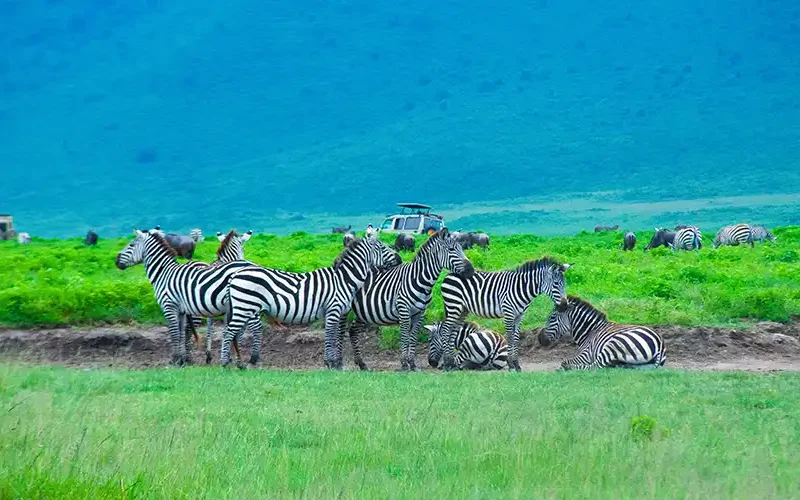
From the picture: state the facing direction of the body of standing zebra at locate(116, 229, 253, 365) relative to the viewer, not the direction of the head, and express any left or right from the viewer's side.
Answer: facing to the left of the viewer

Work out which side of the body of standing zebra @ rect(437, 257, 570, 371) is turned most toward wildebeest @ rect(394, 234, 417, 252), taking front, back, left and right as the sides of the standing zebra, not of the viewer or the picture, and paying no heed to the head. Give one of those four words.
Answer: left

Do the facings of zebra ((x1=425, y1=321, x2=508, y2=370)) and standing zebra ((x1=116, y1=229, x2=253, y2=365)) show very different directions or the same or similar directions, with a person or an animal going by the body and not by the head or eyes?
same or similar directions

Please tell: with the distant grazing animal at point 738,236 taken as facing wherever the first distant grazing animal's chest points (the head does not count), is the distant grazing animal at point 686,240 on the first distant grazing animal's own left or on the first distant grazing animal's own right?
on the first distant grazing animal's own left

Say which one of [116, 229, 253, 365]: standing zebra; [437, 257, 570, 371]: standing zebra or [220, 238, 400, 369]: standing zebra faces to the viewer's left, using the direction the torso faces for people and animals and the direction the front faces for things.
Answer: [116, 229, 253, 365]: standing zebra

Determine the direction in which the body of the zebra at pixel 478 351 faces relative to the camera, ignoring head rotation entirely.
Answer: to the viewer's left

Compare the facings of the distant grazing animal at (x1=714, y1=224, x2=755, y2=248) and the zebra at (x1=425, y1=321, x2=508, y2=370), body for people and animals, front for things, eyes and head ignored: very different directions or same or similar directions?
same or similar directions

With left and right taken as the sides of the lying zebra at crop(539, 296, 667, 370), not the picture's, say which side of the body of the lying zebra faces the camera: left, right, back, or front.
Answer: left

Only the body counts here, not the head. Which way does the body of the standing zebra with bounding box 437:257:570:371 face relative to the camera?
to the viewer's right

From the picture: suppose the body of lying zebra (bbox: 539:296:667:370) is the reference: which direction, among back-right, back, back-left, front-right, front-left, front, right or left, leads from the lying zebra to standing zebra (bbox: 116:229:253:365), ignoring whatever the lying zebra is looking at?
front

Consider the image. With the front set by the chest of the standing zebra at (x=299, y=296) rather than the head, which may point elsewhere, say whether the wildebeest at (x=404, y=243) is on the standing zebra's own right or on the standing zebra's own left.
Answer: on the standing zebra's own left

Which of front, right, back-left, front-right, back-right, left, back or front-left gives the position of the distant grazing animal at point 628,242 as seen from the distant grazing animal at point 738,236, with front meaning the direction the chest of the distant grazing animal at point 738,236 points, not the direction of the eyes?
front-left

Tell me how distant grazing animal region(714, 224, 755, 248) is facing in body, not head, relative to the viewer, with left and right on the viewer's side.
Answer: facing to the left of the viewer

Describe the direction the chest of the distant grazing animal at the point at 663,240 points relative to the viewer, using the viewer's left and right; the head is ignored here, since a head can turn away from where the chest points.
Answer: facing to the left of the viewer
